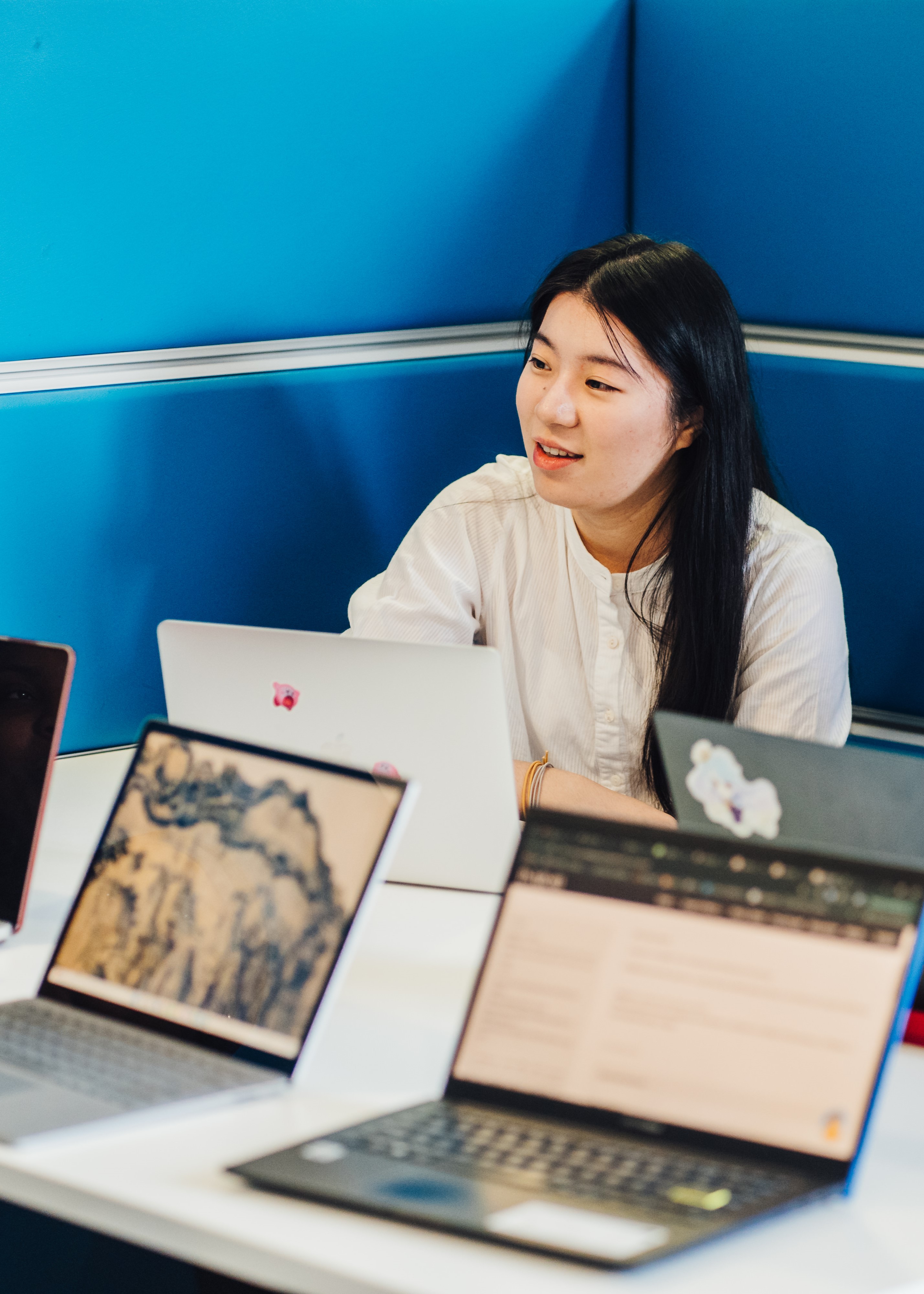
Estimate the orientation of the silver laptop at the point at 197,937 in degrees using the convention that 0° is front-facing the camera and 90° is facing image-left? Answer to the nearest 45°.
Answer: approximately 45°

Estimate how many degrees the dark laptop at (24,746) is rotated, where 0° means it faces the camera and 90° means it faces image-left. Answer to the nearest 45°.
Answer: approximately 45°

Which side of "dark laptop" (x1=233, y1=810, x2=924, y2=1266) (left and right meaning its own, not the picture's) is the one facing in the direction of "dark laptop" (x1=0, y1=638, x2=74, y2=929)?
right
